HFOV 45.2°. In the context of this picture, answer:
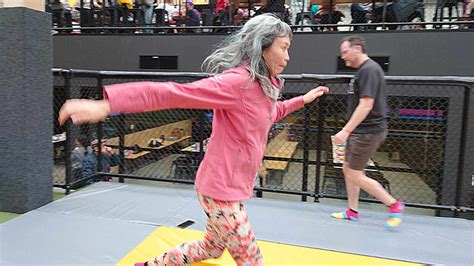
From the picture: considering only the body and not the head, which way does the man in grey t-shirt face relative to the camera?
to the viewer's left

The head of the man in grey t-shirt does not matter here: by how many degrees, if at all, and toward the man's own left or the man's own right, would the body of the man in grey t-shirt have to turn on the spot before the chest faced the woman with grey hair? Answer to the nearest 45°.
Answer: approximately 90° to the man's own left

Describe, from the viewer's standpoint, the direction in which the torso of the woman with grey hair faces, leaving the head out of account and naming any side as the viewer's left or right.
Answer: facing to the right of the viewer

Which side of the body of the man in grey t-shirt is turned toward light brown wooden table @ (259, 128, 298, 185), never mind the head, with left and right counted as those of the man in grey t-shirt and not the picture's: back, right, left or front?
right

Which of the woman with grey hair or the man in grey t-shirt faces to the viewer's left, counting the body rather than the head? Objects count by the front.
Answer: the man in grey t-shirt

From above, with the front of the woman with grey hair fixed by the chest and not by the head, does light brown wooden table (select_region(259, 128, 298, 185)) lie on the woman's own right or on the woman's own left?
on the woman's own left

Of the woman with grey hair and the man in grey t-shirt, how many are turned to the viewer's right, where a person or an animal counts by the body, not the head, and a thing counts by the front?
1

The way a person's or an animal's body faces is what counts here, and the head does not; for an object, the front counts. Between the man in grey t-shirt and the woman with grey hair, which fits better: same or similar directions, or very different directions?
very different directions

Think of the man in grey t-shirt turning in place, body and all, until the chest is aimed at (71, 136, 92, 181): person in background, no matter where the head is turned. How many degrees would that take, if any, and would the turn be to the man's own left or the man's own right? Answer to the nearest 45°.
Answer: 0° — they already face them
